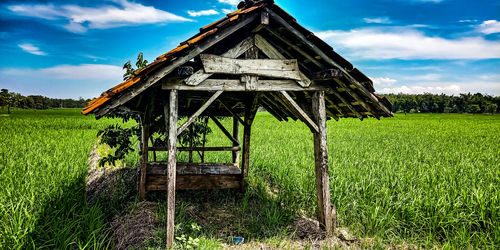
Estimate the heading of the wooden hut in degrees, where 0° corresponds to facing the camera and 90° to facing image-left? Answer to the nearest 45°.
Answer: approximately 0°
